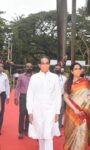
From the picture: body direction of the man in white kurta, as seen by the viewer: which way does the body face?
toward the camera

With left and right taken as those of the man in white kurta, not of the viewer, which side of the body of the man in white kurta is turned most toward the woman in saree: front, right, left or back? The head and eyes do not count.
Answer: left

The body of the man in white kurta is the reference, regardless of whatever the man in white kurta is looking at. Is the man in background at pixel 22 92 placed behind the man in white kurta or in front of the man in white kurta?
behind
